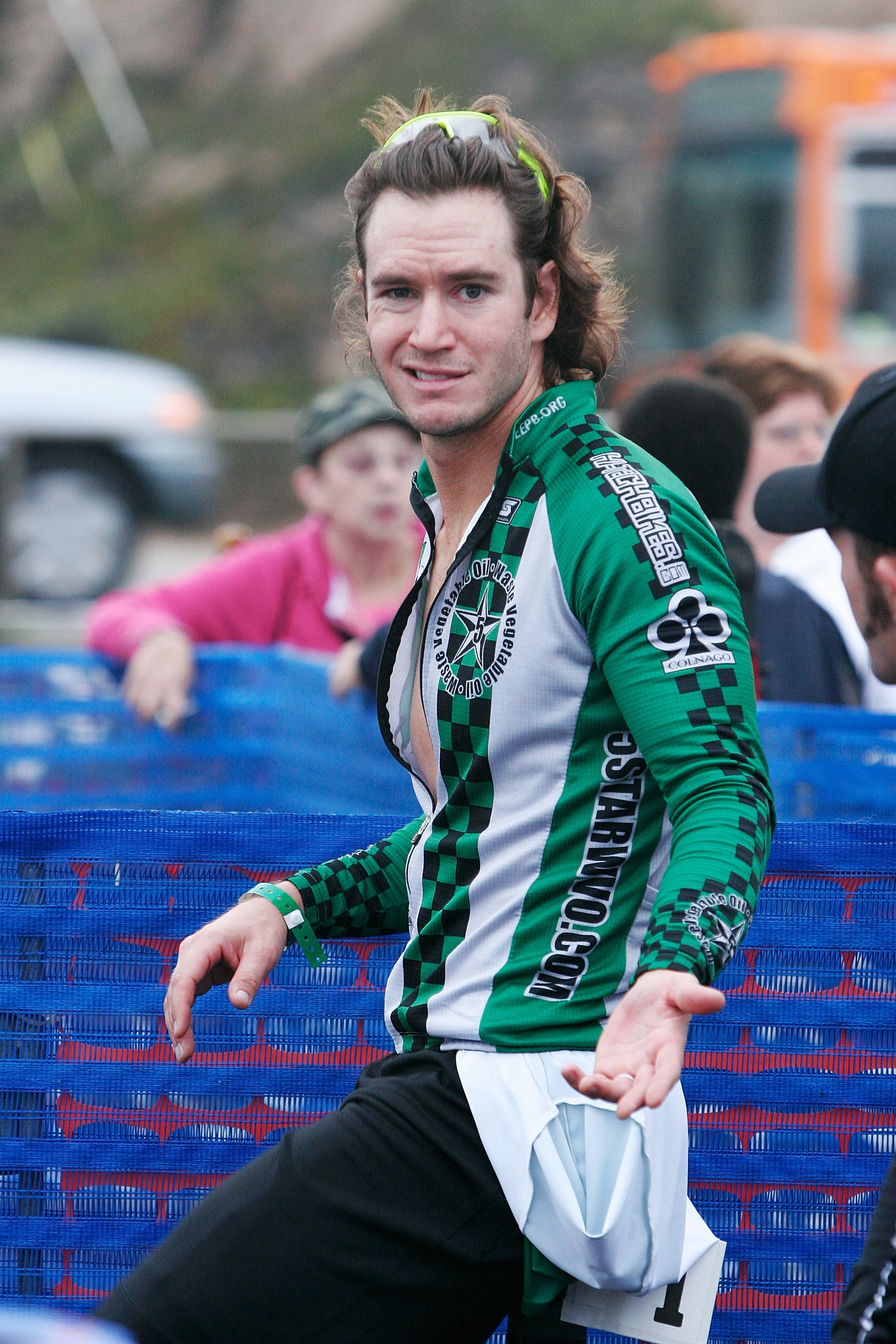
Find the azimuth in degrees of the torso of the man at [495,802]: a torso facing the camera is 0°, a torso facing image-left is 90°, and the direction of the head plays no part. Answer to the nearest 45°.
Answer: approximately 45°

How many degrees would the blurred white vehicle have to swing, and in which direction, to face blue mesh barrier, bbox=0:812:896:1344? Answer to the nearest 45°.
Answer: approximately 90° to its right

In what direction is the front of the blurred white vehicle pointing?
to the viewer's right

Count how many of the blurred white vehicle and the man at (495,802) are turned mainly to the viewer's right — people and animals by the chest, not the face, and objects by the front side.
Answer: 1

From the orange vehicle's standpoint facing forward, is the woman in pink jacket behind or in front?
in front

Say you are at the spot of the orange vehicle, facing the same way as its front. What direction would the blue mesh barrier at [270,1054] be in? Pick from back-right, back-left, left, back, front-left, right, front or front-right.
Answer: front-left

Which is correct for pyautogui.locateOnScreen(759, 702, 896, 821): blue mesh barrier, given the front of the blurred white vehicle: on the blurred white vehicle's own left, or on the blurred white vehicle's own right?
on the blurred white vehicle's own right

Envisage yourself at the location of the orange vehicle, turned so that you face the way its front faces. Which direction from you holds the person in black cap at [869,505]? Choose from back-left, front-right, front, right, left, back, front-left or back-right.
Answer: front-left

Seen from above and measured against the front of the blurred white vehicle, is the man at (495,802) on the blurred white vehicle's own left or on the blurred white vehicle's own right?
on the blurred white vehicle's own right

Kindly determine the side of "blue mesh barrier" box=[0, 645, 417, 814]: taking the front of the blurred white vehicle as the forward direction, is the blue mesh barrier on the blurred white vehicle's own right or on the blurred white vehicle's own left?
on the blurred white vehicle's own right

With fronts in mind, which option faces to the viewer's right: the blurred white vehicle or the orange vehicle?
the blurred white vehicle

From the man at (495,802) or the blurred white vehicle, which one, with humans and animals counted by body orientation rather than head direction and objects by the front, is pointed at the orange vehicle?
the blurred white vehicle

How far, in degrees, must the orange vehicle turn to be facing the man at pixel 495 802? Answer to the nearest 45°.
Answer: approximately 45° to its left

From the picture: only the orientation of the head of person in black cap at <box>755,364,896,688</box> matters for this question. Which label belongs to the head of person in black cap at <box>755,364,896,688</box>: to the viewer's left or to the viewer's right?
to the viewer's left

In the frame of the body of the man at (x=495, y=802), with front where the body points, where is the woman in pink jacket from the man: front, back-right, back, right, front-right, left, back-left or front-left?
back-right

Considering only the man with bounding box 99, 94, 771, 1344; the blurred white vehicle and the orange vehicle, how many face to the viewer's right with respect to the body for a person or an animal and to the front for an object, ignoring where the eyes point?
1
